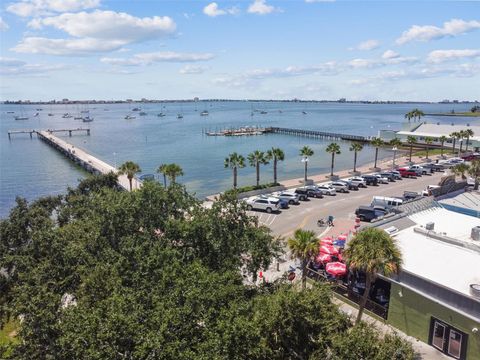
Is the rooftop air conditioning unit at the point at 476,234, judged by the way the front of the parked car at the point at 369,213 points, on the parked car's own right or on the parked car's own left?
on the parked car's own right

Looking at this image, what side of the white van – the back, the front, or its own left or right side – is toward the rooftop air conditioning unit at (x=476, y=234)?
right
